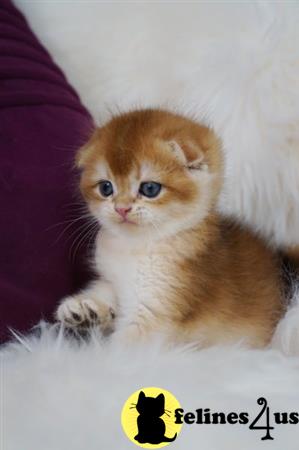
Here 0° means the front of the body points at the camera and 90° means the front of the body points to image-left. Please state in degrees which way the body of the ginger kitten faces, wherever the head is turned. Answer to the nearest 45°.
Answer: approximately 45°
